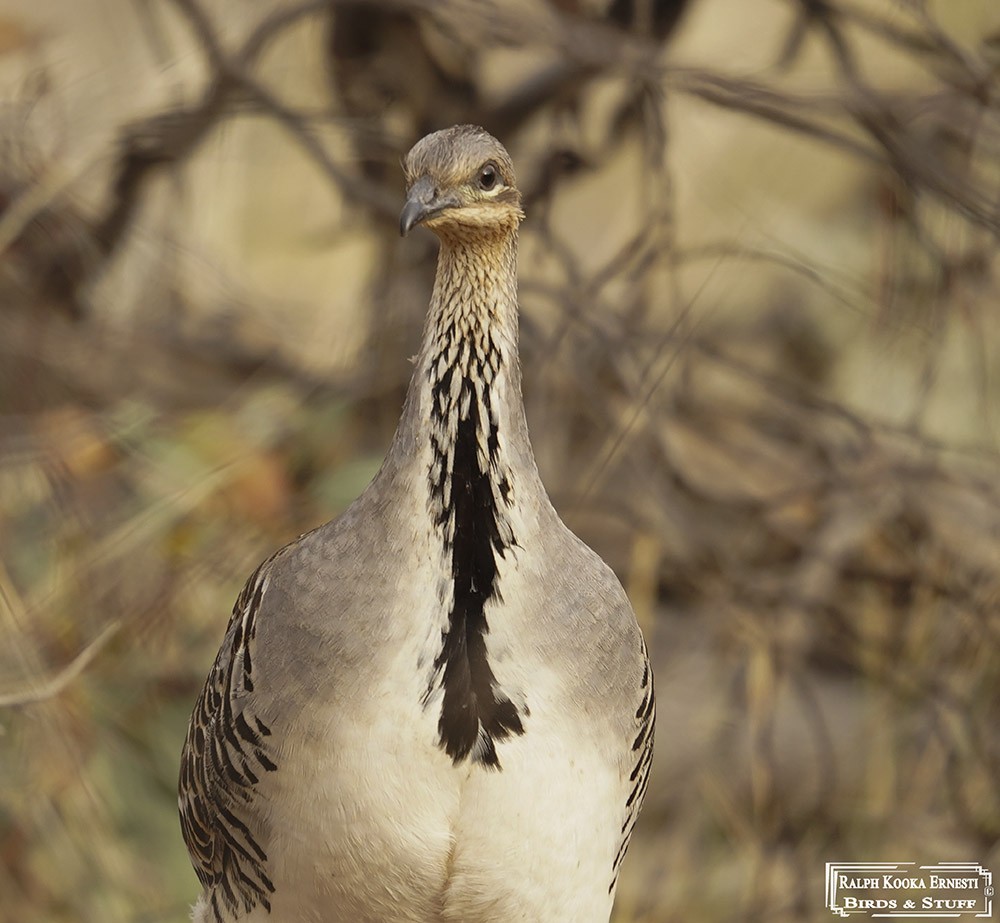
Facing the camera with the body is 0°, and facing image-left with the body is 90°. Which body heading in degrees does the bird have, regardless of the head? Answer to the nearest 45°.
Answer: approximately 0°
